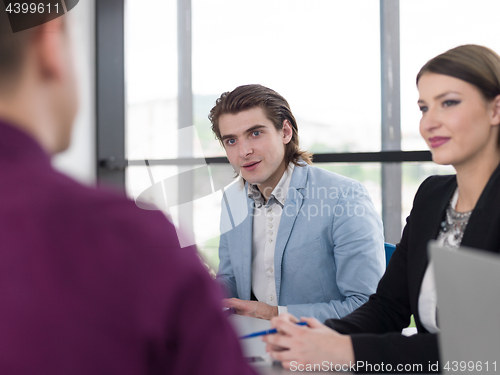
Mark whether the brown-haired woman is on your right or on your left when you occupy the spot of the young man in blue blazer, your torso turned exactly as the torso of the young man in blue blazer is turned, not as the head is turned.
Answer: on your left

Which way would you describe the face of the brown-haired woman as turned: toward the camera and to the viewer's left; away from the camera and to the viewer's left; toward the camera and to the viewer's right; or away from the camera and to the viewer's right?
toward the camera and to the viewer's left

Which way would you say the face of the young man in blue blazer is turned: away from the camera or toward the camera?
toward the camera

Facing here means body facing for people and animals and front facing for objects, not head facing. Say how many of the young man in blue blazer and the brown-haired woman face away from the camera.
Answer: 0

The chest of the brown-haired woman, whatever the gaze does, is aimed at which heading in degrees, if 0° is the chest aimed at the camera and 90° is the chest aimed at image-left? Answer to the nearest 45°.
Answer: approximately 45°

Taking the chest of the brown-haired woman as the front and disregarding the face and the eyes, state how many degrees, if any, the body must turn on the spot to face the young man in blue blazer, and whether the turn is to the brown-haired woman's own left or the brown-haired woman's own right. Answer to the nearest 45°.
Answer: approximately 90° to the brown-haired woman's own right

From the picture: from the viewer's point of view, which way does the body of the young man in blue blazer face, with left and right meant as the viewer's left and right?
facing the viewer and to the left of the viewer
